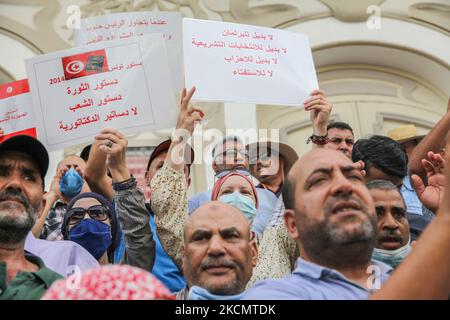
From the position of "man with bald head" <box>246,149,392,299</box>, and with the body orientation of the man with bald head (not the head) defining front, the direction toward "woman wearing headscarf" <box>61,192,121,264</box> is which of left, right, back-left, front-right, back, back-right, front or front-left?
back

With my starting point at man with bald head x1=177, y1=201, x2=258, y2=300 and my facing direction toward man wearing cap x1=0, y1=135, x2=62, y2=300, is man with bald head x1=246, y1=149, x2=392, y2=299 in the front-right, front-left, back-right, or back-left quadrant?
back-left

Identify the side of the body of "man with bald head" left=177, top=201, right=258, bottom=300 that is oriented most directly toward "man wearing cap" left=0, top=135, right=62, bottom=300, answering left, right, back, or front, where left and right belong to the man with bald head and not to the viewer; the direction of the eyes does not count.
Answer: right

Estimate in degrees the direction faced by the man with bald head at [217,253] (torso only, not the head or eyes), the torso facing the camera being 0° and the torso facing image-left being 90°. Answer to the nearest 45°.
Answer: approximately 0°

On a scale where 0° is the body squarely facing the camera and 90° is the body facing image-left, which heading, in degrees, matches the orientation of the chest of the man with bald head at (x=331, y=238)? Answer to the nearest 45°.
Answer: approximately 315°

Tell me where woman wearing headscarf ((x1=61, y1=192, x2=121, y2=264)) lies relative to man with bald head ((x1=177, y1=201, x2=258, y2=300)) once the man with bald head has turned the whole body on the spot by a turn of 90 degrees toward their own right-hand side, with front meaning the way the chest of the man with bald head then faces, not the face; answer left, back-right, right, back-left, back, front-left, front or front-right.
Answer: front-right

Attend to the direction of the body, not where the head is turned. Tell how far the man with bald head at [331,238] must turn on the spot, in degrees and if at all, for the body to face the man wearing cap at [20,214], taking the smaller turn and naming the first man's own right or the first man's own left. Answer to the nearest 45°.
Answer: approximately 135° to the first man's own right
